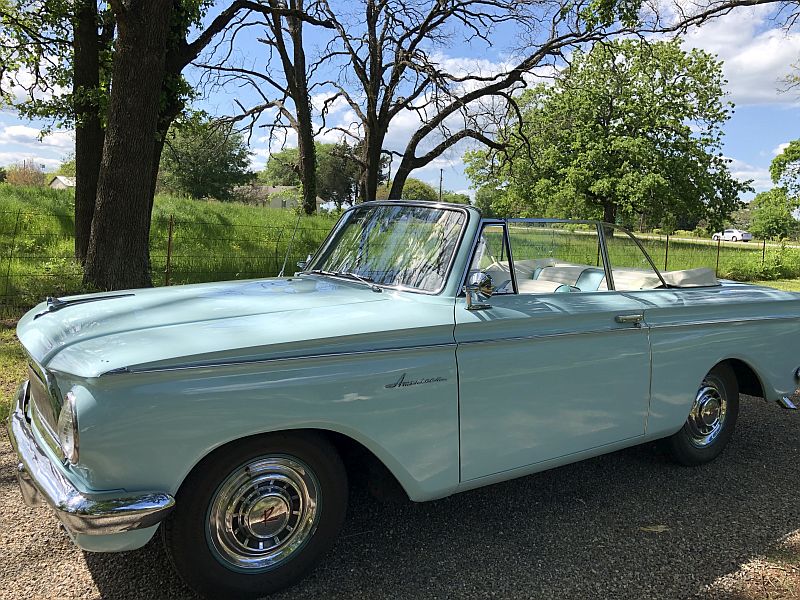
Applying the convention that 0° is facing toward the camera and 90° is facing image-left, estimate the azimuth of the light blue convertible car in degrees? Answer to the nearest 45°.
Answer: approximately 45°

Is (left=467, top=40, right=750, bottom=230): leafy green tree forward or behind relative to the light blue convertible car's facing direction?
behind

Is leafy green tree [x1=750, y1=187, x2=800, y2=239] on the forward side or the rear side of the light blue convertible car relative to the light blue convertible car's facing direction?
on the rear side

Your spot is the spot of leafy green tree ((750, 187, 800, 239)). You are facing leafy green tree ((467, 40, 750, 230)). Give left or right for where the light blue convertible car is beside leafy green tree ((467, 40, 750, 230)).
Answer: left

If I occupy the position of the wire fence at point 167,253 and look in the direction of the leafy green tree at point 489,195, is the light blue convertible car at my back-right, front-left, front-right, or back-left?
back-right

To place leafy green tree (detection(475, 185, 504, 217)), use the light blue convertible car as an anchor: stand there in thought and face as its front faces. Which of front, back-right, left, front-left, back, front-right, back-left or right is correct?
back-right
